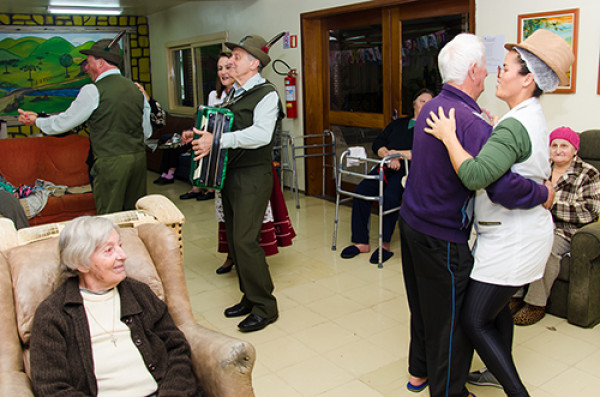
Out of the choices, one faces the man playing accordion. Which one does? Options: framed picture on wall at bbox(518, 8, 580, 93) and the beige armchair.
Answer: the framed picture on wall

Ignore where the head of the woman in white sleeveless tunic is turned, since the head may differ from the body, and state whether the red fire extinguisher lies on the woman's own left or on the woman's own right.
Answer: on the woman's own right

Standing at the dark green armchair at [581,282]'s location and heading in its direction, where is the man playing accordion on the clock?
The man playing accordion is roughly at 1 o'clock from the dark green armchair.

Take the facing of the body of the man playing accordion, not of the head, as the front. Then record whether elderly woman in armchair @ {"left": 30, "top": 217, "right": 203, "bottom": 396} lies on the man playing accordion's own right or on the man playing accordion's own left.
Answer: on the man playing accordion's own left

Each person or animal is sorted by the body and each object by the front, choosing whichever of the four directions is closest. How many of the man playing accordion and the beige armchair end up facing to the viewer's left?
1

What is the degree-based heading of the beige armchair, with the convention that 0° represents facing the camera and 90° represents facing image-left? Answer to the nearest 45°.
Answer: approximately 315°

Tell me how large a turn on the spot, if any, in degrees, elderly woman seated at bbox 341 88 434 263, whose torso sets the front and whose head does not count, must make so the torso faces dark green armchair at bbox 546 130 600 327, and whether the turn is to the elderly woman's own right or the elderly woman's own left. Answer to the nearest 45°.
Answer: approximately 90° to the elderly woman's own left

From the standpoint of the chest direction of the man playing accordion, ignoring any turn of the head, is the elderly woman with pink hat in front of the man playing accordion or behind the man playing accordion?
behind

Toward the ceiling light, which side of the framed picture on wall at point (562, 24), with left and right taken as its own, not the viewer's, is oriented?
right

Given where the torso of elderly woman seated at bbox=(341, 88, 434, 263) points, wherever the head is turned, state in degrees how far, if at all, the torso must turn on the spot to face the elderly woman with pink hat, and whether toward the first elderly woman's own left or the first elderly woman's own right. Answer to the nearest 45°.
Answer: approximately 90° to the first elderly woman's own left

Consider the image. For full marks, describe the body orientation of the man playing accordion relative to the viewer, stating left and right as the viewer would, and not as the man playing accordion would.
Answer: facing to the left of the viewer
